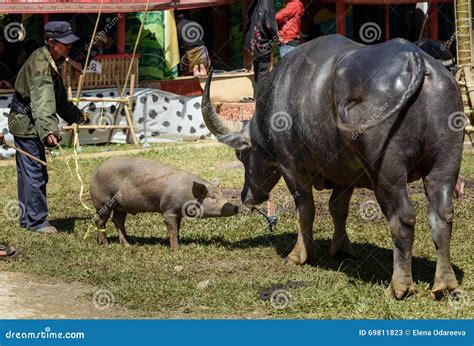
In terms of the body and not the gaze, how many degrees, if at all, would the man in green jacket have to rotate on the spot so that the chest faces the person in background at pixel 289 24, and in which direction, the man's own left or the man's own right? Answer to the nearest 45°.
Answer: approximately 45° to the man's own left

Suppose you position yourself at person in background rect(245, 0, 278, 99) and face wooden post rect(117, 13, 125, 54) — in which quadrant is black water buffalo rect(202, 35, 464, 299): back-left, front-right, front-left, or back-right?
back-left

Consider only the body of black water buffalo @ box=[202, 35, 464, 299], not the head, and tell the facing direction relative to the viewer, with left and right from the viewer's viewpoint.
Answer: facing away from the viewer and to the left of the viewer

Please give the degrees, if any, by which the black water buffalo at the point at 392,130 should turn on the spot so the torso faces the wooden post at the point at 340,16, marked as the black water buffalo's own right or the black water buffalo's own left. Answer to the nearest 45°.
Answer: approximately 45° to the black water buffalo's own right

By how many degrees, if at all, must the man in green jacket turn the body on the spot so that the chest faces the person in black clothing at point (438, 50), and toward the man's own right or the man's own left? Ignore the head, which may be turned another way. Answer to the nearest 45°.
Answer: approximately 45° to the man's own left

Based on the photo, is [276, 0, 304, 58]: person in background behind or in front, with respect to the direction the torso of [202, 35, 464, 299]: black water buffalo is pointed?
in front

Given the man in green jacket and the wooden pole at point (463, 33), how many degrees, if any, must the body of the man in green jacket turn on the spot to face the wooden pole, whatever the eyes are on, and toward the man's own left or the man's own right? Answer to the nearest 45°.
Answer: approximately 45° to the man's own left

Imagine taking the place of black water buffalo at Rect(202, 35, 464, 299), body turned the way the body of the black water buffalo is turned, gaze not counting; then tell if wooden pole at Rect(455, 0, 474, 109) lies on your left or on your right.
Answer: on your right

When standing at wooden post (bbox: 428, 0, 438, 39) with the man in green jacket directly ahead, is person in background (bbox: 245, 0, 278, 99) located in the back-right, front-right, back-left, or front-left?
front-right

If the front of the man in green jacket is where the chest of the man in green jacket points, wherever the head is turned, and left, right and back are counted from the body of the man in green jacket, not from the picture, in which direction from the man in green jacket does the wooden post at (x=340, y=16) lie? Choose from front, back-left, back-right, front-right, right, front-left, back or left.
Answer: front-left

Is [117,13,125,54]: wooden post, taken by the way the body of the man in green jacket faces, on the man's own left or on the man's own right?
on the man's own left

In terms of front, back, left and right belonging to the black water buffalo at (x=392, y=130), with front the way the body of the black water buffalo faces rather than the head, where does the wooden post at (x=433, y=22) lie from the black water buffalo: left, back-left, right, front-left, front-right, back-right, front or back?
front-right

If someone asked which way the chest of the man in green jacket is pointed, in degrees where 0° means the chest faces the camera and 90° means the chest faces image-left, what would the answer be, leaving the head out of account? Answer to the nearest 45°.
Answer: approximately 270°

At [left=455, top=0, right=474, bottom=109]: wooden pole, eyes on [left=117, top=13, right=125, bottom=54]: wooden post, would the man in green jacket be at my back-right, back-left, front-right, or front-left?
front-left

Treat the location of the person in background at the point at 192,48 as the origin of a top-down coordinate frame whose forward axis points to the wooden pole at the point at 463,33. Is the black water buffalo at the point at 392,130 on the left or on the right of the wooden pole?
right

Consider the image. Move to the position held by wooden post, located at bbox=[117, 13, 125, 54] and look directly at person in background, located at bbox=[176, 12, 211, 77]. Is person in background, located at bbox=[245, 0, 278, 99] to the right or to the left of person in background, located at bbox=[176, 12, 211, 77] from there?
right

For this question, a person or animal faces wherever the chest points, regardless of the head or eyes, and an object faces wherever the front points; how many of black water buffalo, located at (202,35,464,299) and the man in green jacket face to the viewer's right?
1
